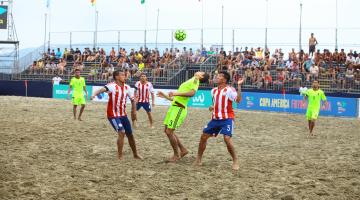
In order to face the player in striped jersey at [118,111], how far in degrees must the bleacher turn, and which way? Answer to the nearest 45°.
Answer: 0° — it already faces them

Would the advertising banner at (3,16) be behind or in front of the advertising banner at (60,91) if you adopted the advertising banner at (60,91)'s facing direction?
behind

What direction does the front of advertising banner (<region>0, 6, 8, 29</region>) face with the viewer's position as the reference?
facing the viewer

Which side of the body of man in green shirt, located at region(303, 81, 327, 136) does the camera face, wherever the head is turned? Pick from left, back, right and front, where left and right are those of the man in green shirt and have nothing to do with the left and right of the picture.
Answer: front

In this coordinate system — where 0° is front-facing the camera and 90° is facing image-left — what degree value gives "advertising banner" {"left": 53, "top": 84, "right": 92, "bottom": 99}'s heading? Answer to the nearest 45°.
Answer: approximately 0°

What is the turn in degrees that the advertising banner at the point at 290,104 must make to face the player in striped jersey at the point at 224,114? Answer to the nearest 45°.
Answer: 0° — it already faces them

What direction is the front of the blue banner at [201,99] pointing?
toward the camera

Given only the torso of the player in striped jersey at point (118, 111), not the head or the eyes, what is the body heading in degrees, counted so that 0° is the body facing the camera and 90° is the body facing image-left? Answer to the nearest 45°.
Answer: approximately 315°
